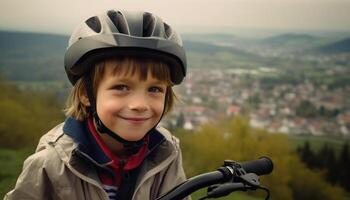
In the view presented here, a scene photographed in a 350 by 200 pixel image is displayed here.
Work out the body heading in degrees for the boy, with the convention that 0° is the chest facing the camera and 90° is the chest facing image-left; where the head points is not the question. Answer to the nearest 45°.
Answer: approximately 315°

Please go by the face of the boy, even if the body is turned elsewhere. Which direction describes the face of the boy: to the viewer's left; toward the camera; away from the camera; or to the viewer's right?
toward the camera
